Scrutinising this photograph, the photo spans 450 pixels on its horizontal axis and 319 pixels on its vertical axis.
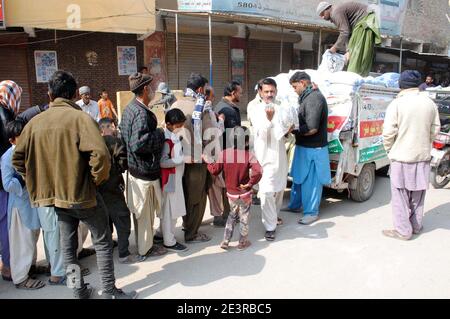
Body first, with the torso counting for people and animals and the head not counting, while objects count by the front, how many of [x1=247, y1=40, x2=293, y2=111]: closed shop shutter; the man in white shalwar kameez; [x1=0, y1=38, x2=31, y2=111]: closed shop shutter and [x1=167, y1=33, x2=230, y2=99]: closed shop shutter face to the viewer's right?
0

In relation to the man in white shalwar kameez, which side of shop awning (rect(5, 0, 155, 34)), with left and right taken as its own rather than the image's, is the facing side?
front

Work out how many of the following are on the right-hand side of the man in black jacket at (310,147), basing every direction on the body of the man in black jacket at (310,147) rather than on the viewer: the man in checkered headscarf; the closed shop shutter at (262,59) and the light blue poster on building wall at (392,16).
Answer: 2

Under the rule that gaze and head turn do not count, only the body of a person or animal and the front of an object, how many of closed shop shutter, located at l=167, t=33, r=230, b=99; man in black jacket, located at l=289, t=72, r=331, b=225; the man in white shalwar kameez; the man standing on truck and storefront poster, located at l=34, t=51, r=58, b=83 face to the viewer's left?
2

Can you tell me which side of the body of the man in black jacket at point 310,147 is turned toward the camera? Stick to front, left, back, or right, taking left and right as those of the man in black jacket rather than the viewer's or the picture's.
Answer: left

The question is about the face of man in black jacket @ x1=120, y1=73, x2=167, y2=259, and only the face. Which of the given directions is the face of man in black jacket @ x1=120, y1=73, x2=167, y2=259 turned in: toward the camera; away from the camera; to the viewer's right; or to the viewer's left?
to the viewer's right

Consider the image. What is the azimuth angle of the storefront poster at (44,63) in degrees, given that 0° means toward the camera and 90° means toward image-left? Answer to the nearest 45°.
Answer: approximately 0°

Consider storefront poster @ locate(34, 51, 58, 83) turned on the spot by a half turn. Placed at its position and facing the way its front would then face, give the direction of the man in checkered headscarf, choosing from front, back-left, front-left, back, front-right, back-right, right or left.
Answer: back

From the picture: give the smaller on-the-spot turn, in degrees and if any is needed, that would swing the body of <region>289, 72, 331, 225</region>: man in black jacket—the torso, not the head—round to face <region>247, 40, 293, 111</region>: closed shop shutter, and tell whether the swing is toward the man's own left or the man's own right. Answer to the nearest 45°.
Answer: approximately 90° to the man's own right

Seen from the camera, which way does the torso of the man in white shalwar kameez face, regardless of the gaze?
toward the camera

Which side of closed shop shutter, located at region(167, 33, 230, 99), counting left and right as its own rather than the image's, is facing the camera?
front

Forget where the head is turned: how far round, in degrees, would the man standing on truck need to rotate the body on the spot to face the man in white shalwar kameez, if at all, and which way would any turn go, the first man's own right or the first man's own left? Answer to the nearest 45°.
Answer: approximately 90° to the first man's own left

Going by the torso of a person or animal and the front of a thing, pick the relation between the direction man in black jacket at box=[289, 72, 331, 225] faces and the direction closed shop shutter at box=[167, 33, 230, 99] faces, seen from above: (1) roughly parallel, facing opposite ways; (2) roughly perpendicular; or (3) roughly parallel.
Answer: roughly perpendicular

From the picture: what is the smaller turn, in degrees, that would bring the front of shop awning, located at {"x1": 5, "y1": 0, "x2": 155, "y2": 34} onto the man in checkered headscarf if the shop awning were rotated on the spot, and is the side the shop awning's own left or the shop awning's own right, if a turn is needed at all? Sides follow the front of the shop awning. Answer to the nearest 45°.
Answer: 0° — it already faces them

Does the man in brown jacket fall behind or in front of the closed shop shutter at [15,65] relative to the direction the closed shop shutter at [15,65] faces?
in front

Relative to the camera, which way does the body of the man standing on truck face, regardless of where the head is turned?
to the viewer's left
